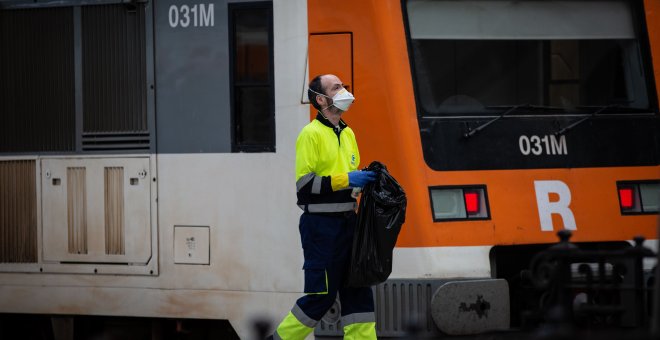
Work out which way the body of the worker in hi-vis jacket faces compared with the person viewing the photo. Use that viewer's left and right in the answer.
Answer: facing the viewer and to the right of the viewer

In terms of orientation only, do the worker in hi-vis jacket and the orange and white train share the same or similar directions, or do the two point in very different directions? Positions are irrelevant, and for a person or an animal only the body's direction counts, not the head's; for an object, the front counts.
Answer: same or similar directions

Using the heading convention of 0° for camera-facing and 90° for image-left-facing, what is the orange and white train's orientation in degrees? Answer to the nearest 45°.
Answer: approximately 315°

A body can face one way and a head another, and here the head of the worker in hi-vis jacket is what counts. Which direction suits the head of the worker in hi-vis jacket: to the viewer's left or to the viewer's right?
to the viewer's right

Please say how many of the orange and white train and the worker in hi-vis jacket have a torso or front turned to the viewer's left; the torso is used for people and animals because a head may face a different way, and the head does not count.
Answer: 0
